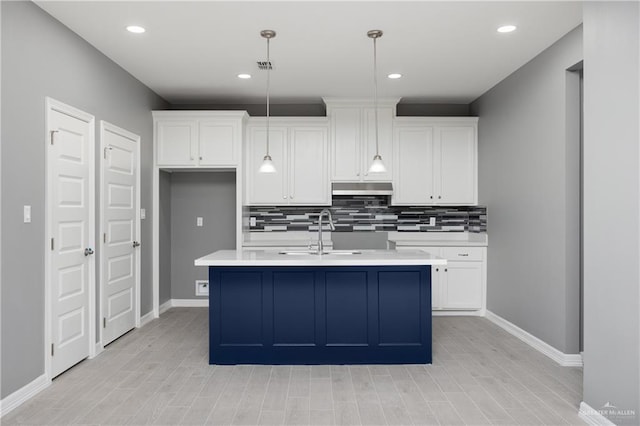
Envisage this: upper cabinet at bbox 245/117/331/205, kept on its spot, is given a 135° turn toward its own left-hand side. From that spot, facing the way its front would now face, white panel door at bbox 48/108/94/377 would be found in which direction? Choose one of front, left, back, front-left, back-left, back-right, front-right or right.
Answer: back

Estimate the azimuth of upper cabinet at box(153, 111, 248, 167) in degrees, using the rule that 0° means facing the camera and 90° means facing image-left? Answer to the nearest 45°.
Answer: approximately 0°

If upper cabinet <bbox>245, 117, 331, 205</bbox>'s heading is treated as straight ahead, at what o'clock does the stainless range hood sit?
The stainless range hood is roughly at 9 o'clock from the upper cabinet.

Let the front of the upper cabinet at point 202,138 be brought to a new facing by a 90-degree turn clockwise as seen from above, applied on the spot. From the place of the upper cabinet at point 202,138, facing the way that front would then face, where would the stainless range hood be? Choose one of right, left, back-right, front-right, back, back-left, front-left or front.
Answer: back

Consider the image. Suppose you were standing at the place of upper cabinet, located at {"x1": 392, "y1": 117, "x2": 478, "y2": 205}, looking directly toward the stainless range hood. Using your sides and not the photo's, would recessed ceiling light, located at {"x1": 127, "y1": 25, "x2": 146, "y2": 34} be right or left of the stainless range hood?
left

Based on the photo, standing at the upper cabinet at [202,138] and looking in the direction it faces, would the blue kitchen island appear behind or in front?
in front

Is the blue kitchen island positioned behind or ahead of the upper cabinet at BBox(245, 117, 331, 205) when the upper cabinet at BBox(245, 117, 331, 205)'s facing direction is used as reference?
ahead

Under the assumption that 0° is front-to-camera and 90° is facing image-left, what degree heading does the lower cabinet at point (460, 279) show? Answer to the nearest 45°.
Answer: approximately 0°

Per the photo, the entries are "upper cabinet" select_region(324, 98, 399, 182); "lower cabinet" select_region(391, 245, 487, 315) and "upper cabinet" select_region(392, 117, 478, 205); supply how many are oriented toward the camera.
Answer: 3

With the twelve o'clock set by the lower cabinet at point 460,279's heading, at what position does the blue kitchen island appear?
The blue kitchen island is roughly at 1 o'clock from the lower cabinet.

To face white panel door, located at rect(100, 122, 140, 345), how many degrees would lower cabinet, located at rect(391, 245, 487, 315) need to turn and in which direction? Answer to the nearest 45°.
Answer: approximately 45° to its right
